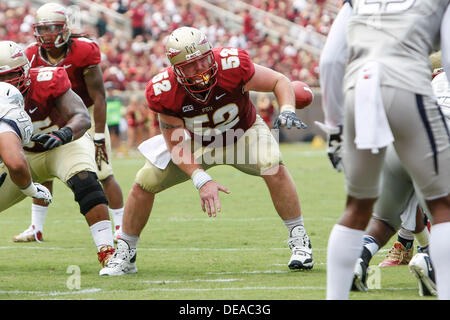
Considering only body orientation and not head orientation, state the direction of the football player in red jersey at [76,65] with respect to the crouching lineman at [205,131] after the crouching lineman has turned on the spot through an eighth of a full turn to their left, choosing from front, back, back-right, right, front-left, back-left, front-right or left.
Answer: back

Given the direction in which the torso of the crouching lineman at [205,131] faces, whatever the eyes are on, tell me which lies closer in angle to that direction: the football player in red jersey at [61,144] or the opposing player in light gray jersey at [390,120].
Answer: the opposing player in light gray jersey

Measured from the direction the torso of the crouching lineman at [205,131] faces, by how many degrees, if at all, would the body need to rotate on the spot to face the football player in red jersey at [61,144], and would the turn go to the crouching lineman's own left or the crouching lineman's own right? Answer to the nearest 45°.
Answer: approximately 90° to the crouching lineman's own right

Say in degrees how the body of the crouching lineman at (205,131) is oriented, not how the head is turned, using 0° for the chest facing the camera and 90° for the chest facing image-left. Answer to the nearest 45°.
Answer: approximately 0°

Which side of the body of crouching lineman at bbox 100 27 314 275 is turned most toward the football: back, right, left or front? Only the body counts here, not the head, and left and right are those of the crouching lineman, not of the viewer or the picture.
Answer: left

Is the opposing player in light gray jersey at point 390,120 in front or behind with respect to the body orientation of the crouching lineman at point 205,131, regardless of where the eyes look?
in front

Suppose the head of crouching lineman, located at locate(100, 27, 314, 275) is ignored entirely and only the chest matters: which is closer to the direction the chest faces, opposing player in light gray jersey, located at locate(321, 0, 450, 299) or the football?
the opposing player in light gray jersey
